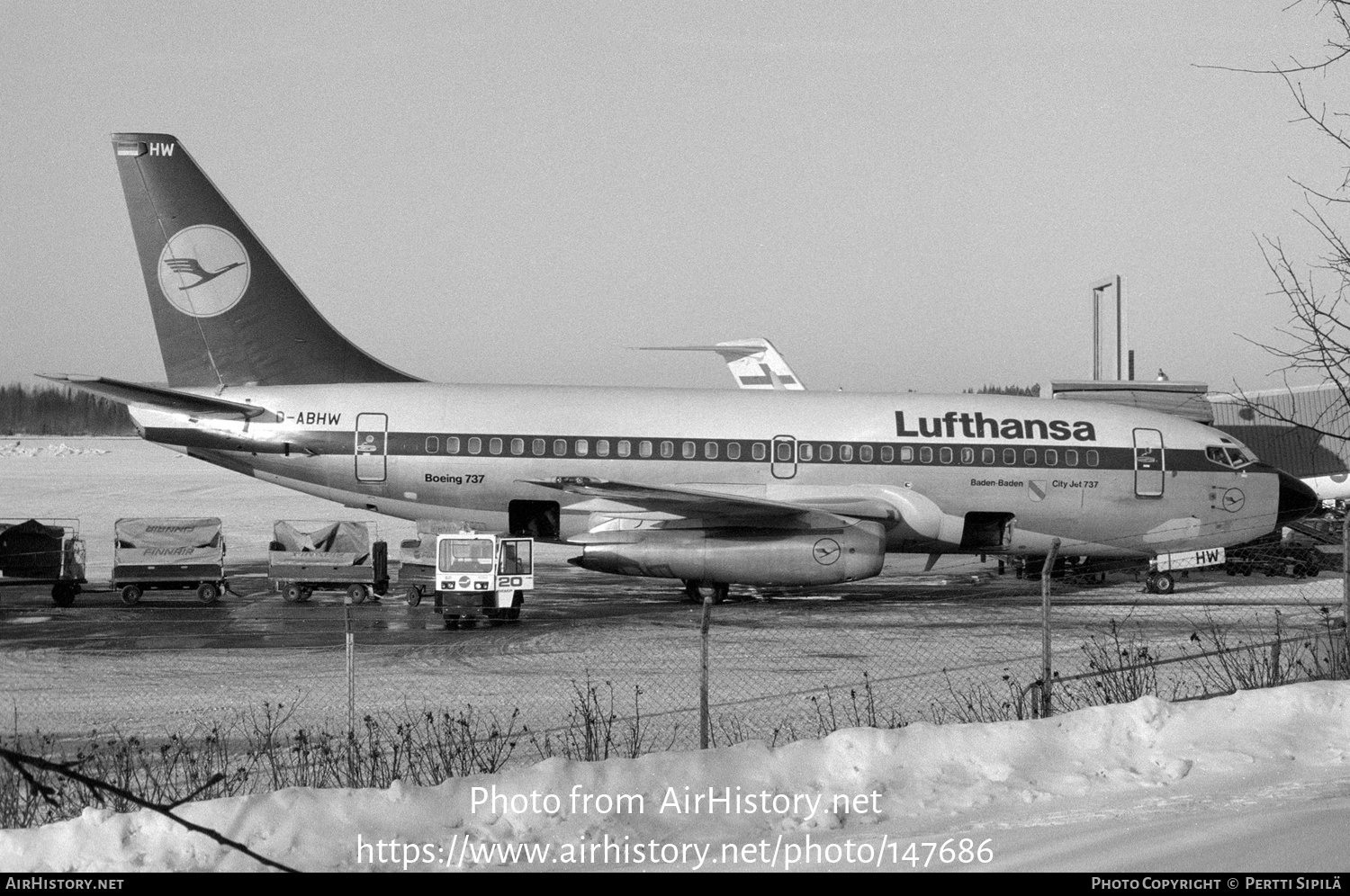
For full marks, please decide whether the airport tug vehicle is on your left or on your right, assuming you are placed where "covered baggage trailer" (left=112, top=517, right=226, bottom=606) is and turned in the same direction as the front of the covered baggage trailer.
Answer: on your right

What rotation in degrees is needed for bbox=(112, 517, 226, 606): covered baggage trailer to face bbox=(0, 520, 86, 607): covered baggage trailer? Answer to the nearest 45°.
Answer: approximately 180°

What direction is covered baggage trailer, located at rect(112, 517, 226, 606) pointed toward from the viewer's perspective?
to the viewer's right

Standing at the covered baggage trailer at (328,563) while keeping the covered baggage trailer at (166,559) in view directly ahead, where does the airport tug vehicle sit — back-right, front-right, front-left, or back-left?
back-left

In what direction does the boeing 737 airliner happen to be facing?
to the viewer's right

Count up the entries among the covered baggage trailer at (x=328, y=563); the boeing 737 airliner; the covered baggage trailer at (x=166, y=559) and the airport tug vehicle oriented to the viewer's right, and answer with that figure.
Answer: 3

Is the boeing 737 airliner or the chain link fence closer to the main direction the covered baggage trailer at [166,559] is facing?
the boeing 737 airliner

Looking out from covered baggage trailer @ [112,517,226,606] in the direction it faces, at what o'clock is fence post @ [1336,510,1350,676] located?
The fence post is roughly at 2 o'clock from the covered baggage trailer.

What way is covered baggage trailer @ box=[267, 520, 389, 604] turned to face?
to the viewer's right

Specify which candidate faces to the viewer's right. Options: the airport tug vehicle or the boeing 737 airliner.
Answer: the boeing 737 airliner

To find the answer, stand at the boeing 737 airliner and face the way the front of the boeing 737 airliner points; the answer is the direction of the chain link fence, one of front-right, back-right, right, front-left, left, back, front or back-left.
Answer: right

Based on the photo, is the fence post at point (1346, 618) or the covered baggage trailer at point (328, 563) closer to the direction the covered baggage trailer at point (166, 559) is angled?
the covered baggage trailer

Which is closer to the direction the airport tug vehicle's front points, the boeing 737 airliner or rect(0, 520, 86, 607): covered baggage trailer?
the covered baggage trailer

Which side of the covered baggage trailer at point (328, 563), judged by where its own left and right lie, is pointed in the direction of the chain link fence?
right

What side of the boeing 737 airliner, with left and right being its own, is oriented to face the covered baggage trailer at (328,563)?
back

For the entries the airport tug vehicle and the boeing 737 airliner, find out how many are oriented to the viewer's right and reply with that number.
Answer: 1

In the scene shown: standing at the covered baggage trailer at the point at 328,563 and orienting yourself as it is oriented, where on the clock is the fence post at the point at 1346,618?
The fence post is roughly at 2 o'clock from the covered baggage trailer.

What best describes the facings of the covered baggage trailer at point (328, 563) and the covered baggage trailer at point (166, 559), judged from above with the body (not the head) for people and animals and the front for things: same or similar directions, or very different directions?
same or similar directions

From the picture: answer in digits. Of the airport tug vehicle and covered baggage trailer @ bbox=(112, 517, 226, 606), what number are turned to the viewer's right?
1

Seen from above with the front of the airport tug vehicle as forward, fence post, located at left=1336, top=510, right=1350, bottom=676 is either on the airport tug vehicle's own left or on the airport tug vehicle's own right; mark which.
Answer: on the airport tug vehicle's own left

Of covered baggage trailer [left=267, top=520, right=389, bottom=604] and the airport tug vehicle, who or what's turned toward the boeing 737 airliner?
the covered baggage trailer

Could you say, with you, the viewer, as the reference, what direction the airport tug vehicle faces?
facing the viewer and to the left of the viewer
